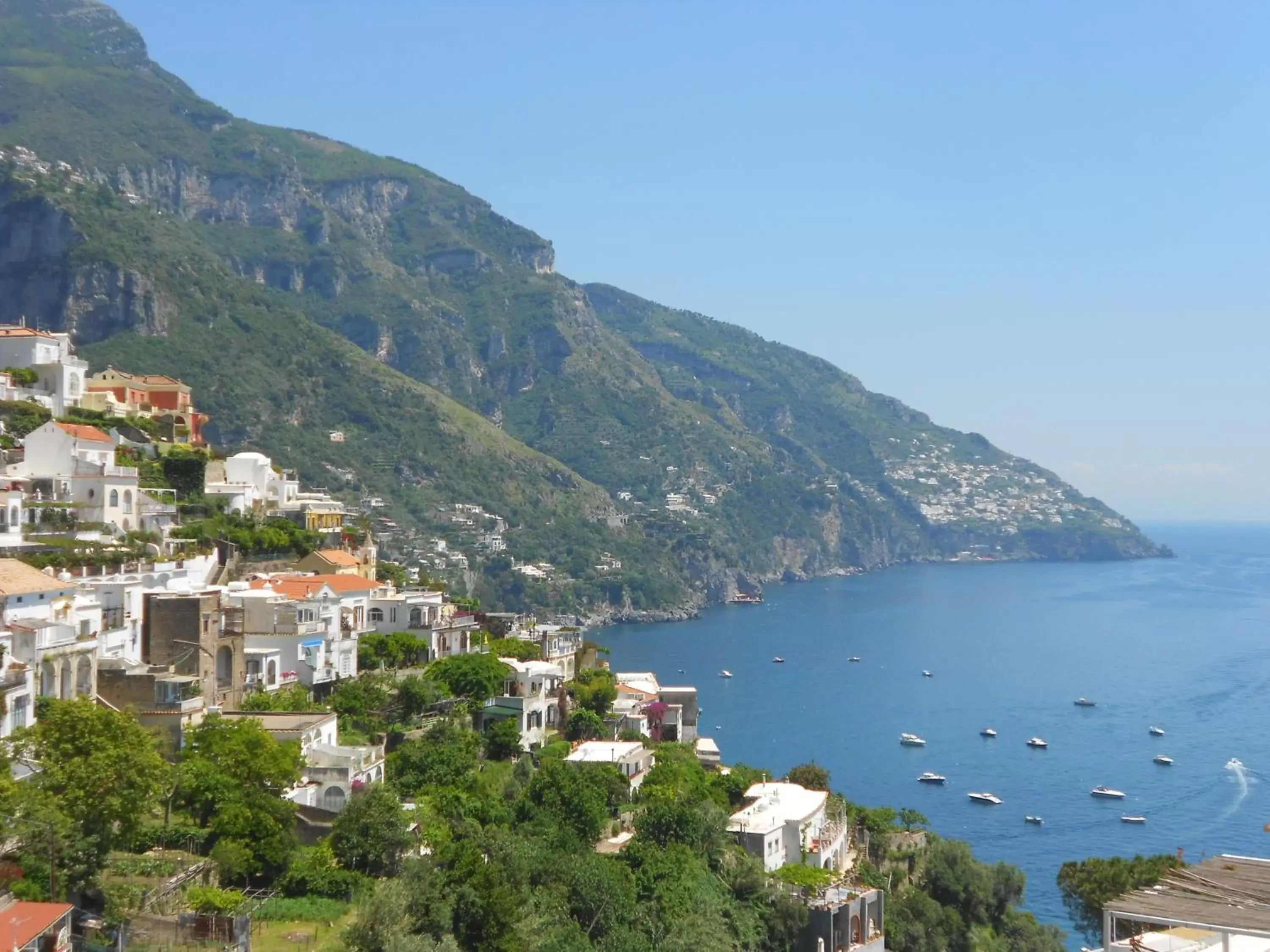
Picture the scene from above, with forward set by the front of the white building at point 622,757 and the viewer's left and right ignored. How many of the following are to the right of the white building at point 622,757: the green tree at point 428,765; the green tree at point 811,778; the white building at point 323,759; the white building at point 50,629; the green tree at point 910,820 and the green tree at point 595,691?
3

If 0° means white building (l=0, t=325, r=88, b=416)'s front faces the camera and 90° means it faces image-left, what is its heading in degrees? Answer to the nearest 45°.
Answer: approximately 315°

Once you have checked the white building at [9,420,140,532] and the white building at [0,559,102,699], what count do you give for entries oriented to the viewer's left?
0

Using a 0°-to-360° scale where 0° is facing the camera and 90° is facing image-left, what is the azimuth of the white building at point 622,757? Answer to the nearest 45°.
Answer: approximately 315°

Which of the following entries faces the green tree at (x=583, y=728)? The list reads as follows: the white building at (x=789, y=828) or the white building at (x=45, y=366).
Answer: the white building at (x=45, y=366)

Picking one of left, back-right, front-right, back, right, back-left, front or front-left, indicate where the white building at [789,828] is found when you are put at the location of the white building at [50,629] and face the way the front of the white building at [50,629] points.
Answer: front-left

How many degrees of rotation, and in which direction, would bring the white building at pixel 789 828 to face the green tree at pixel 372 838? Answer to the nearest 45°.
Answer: approximately 90° to its right

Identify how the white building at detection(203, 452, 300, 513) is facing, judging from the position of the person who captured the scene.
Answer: facing the viewer and to the right of the viewer

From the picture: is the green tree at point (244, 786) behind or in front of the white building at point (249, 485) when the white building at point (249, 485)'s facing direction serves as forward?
in front

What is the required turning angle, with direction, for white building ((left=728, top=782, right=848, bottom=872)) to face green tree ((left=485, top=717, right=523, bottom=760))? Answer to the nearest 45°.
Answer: approximately 135° to its right
